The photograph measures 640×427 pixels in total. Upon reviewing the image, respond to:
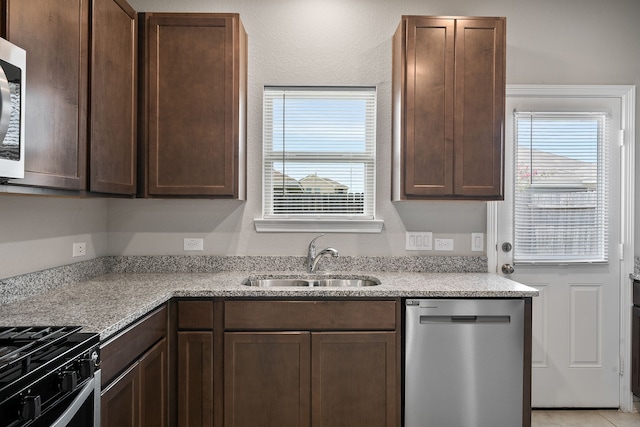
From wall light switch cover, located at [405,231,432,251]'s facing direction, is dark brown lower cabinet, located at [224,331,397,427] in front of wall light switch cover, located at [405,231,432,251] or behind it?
in front

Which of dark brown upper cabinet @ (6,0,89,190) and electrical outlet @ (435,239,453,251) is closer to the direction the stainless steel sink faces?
the dark brown upper cabinet

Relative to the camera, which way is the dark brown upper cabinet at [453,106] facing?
toward the camera

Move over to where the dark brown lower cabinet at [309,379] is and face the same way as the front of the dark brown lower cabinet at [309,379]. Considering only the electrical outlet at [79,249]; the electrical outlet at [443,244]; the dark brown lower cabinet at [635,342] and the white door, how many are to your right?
1

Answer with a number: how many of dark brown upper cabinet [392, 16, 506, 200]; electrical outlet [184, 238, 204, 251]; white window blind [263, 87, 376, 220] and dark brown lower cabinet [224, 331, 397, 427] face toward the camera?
4

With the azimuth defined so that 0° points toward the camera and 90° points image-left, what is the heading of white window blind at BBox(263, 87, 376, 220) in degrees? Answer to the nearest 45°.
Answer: approximately 0°

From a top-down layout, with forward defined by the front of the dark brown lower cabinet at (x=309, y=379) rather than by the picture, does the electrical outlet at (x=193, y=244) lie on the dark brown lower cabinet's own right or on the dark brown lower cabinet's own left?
on the dark brown lower cabinet's own right

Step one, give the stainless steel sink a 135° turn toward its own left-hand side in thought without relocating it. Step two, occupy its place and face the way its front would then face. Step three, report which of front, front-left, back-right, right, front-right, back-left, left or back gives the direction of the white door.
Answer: front-right

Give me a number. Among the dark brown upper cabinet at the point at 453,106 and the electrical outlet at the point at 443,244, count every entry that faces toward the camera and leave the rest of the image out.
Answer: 2

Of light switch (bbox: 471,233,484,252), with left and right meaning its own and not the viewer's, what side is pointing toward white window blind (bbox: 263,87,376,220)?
right

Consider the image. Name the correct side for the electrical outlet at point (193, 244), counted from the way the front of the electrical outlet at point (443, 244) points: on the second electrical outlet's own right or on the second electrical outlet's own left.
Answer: on the second electrical outlet's own right

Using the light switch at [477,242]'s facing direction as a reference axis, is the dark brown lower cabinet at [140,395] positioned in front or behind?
in front

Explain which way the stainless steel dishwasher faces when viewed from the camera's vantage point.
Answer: facing the viewer

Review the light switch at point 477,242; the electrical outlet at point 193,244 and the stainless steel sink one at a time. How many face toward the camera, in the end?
3

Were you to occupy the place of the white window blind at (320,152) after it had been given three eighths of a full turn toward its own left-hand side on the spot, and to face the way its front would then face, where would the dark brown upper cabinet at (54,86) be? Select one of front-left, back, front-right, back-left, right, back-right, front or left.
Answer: back

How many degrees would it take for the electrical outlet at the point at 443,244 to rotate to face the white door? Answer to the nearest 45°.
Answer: approximately 90° to its left

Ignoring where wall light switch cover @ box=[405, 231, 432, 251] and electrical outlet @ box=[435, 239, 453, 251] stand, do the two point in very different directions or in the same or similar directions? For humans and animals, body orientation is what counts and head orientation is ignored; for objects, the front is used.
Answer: same or similar directions

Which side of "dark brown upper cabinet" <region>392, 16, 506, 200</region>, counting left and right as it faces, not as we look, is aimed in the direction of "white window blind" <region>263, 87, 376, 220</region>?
right

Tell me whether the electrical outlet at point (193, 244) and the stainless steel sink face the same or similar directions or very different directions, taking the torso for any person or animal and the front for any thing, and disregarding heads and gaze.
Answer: same or similar directions
